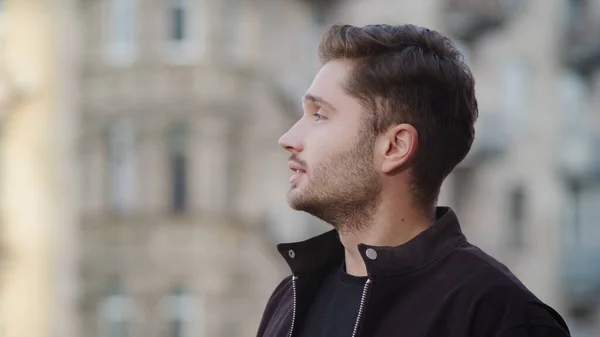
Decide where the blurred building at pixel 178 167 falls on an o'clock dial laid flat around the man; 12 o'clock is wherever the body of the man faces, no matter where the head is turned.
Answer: The blurred building is roughly at 4 o'clock from the man.

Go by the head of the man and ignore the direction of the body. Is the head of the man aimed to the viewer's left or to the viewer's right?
to the viewer's left

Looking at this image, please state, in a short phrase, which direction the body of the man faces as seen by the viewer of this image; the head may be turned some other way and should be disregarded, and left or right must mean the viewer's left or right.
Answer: facing the viewer and to the left of the viewer
